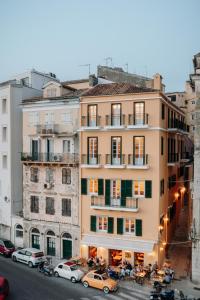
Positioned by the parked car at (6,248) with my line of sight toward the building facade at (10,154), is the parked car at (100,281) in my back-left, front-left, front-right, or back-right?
back-right

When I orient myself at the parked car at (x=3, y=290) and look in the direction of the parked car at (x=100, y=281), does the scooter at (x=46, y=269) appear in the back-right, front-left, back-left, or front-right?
front-left

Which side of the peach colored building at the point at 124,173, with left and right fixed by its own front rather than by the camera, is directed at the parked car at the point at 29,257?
right

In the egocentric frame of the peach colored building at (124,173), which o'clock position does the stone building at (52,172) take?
The stone building is roughly at 4 o'clock from the peach colored building.

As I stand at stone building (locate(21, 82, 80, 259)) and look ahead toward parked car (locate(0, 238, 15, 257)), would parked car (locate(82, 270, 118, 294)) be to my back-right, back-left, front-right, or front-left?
back-left

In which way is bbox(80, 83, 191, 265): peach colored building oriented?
toward the camera
